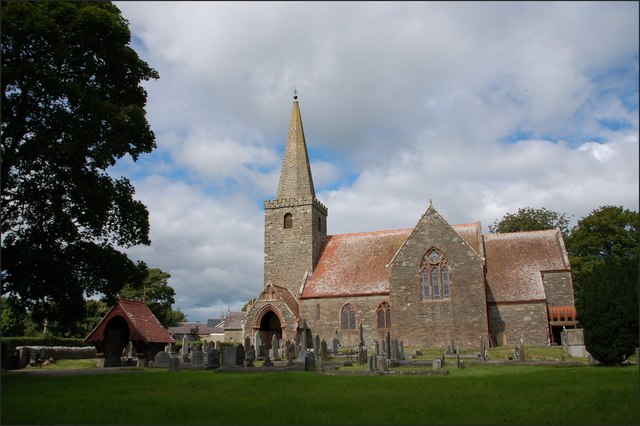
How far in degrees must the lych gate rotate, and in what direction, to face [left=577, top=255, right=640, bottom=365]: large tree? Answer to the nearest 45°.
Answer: approximately 90° to its left

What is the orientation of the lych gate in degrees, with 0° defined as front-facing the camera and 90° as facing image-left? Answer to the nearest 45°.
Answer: approximately 45°

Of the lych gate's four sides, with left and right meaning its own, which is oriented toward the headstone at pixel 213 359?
left

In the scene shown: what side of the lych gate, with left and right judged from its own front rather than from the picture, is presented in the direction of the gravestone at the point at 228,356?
left

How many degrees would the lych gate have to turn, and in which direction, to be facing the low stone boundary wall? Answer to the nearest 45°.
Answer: approximately 90° to its right

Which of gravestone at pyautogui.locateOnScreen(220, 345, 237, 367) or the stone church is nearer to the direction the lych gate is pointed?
the gravestone
